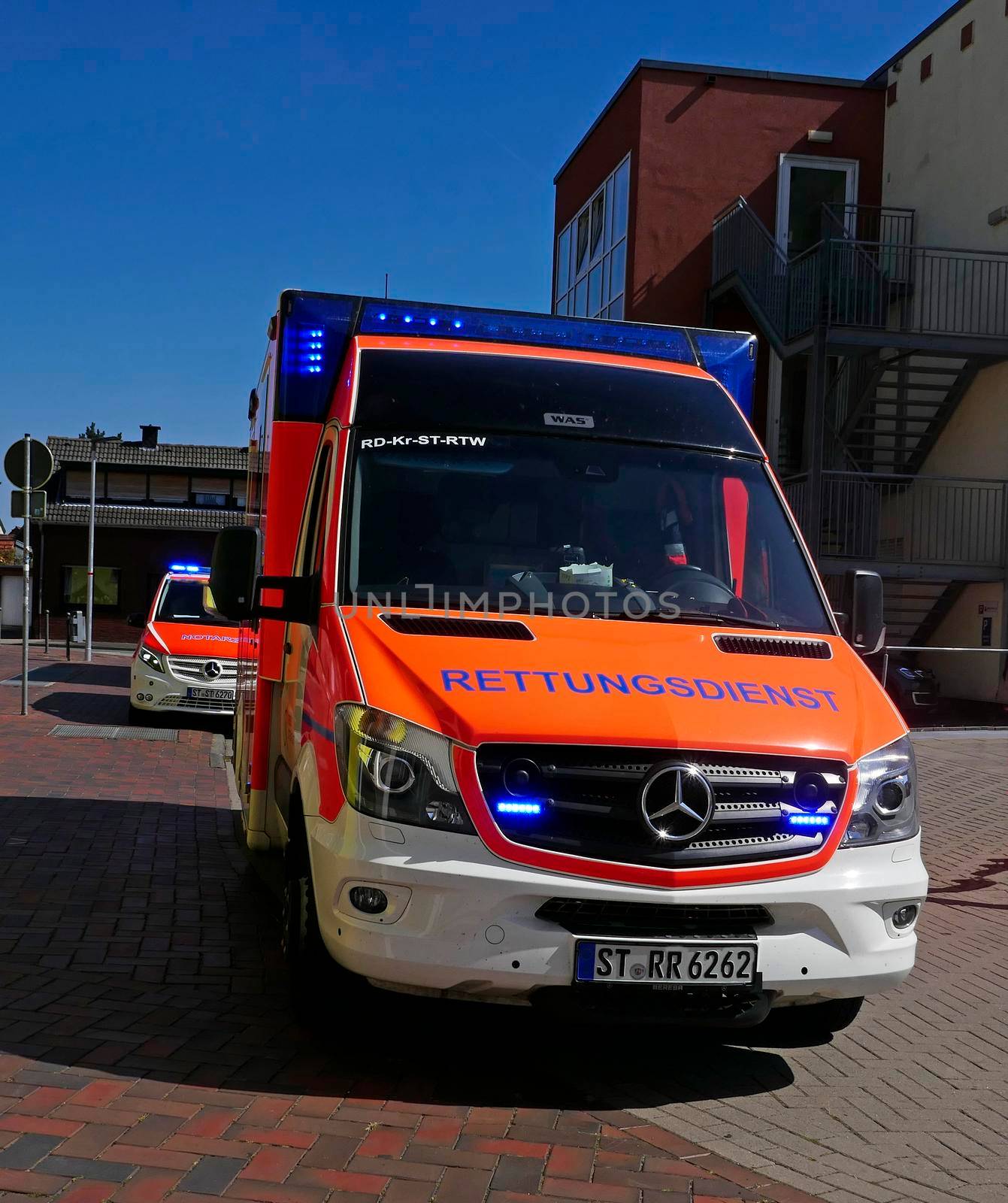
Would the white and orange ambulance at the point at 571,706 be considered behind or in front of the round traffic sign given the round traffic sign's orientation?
behind

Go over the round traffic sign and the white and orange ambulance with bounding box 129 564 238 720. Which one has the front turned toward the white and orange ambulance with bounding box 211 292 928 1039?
the white and orange ambulance with bounding box 129 564 238 720

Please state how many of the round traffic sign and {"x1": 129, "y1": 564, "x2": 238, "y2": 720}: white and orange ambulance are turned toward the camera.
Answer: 1

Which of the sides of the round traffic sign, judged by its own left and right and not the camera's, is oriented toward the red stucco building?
right

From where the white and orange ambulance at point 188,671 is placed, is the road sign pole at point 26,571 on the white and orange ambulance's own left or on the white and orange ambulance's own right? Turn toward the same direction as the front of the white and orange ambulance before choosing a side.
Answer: on the white and orange ambulance's own right

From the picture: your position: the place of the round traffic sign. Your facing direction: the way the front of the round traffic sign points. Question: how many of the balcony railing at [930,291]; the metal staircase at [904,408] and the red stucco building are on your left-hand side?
0

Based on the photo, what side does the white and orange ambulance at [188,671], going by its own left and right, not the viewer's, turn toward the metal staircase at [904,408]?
left

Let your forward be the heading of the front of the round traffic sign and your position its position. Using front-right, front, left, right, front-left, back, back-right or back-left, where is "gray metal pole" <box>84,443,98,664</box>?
front

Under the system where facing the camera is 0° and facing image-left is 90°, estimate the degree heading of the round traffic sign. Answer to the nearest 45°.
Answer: approximately 180°

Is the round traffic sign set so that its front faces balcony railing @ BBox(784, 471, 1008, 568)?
no

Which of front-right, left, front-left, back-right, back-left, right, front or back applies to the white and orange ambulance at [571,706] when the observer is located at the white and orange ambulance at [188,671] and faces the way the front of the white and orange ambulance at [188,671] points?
front

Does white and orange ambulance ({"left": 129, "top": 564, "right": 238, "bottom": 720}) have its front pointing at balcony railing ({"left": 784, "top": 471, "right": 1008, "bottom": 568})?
no

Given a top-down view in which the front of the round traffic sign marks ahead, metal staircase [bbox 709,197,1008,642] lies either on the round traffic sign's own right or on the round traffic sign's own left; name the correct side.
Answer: on the round traffic sign's own right

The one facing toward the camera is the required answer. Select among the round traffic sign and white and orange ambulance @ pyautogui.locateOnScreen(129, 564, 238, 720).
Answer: the white and orange ambulance

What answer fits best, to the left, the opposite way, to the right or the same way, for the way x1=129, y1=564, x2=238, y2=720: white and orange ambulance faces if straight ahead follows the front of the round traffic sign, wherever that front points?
the opposite way

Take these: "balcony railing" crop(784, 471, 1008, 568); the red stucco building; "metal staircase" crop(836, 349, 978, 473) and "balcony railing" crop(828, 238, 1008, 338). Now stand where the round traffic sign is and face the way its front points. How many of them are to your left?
0

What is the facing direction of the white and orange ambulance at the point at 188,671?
toward the camera

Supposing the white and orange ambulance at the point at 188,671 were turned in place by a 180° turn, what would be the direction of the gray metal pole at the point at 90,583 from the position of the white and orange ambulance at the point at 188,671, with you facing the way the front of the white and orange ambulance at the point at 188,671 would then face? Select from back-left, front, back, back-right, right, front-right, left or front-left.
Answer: front
